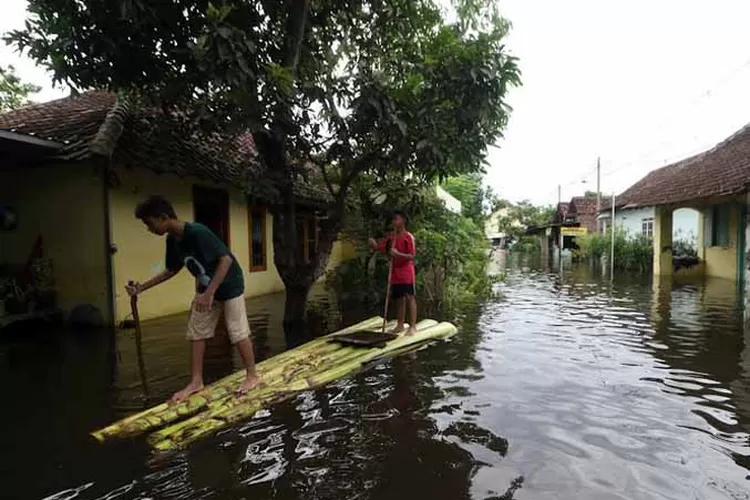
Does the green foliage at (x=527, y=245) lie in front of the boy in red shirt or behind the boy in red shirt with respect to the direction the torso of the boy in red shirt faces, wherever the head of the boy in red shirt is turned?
behind

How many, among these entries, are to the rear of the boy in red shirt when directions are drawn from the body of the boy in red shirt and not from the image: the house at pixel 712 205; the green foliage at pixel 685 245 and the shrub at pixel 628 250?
3

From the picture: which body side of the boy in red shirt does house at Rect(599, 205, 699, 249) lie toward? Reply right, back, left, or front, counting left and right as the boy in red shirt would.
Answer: back

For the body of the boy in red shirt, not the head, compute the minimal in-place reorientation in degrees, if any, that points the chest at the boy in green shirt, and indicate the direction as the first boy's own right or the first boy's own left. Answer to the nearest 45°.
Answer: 0° — they already face them

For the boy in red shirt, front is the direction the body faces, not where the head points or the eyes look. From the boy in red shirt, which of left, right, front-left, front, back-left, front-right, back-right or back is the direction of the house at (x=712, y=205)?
back

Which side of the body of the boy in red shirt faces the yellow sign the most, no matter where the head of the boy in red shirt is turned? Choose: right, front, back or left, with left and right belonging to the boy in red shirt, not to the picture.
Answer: back

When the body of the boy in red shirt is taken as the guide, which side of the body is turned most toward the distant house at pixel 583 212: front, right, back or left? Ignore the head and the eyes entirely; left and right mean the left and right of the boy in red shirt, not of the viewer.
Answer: back

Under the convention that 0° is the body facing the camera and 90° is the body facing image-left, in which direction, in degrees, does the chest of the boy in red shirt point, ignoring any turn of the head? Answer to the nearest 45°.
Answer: approximately 45°

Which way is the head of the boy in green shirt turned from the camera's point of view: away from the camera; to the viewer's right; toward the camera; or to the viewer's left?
to the viewer's left

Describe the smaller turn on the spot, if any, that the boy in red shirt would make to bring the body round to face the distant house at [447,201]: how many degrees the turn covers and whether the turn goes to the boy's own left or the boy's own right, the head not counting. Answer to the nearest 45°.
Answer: approximately 135° to the boy's own right

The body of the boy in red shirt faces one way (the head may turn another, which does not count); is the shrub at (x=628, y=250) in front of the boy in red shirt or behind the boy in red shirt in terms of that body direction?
behind
